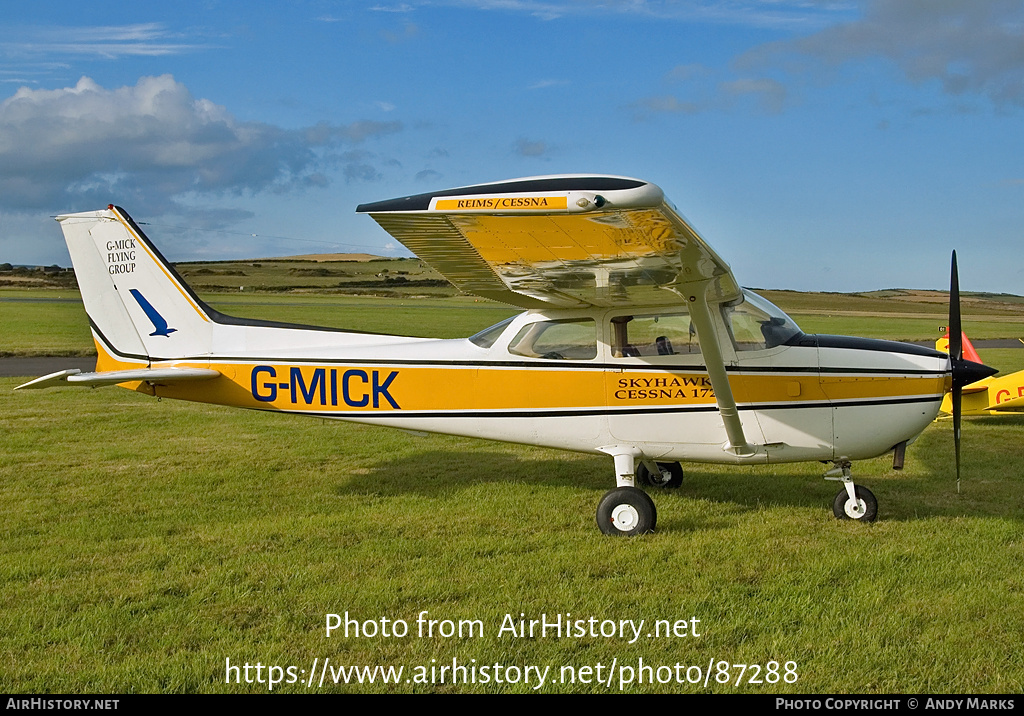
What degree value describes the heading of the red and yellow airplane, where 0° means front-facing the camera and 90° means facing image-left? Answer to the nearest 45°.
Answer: approximately 270°
